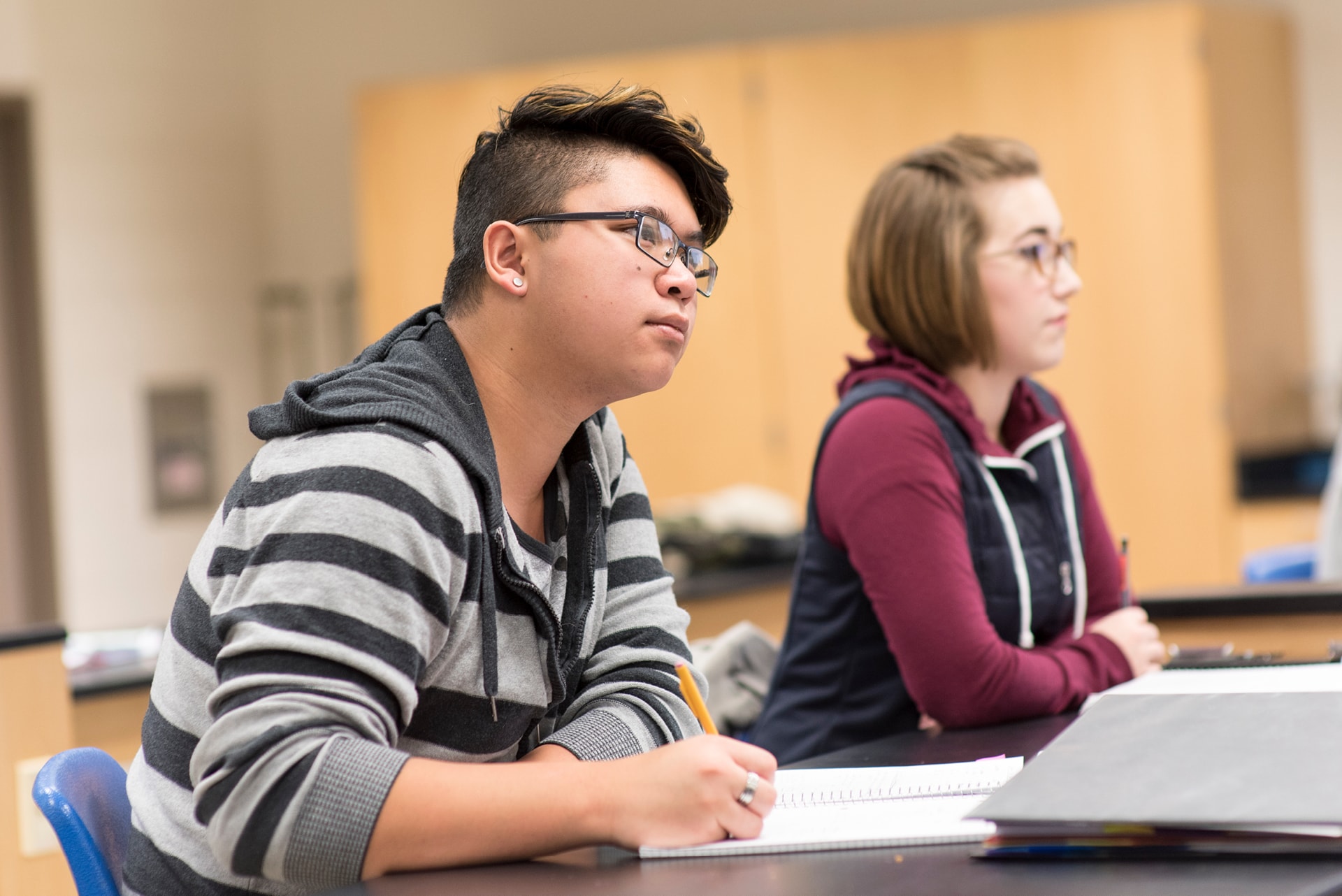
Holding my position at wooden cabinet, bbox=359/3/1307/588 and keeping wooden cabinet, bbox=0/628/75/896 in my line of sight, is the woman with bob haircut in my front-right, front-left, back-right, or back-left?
front-left

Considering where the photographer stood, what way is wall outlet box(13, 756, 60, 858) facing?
facing the viewer

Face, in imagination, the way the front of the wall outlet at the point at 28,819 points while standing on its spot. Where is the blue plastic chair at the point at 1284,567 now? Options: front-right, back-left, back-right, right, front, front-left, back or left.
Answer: left

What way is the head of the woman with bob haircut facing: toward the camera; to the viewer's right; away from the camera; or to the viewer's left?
to the viewer's right

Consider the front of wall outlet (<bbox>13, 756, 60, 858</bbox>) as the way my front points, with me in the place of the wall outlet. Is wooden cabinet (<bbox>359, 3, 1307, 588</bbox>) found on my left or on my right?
on my left

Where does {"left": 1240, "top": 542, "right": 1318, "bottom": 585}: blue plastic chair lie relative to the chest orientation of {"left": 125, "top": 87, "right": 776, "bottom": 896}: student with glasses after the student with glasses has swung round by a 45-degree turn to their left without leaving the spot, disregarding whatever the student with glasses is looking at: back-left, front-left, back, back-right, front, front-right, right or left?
front-left

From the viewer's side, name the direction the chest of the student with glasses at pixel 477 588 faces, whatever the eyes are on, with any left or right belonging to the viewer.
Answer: facing the viewer and to the right of the viewer

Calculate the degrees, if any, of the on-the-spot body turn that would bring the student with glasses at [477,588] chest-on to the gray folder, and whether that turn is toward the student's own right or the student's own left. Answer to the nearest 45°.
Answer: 0° — they already face it

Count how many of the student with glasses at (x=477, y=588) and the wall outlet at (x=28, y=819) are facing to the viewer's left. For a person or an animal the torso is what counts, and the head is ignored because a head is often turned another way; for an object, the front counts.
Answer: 0

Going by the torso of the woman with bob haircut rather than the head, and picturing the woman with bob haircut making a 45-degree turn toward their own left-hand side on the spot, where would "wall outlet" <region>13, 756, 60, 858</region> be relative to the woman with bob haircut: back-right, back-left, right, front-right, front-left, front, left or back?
back

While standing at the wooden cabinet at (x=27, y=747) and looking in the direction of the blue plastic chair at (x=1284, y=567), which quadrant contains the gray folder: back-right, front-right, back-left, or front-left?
front-right

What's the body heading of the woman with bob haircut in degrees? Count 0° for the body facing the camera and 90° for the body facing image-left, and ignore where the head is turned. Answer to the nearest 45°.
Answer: approximately 315°

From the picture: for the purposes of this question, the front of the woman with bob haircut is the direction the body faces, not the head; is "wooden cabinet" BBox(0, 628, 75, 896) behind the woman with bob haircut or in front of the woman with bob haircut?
behind
